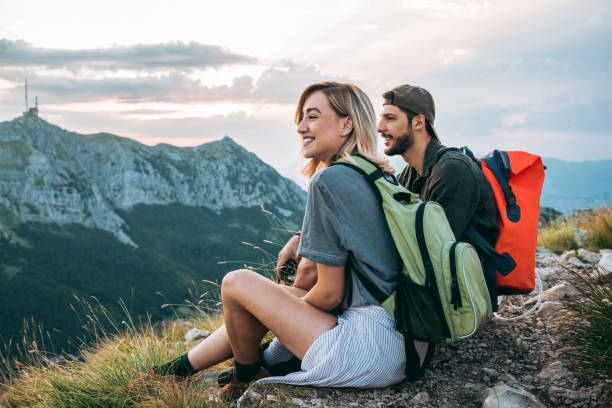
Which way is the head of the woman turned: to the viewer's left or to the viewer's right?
to the viewer's left

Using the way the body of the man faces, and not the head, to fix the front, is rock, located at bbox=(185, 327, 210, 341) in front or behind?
in front

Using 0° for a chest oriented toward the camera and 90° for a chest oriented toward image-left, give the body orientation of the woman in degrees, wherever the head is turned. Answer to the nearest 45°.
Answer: approximately 90°

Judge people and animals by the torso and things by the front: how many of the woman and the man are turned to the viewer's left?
2

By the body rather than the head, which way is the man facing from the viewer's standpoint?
to the viewer's left

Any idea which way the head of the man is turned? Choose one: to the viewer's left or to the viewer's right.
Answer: to the viewer's left
